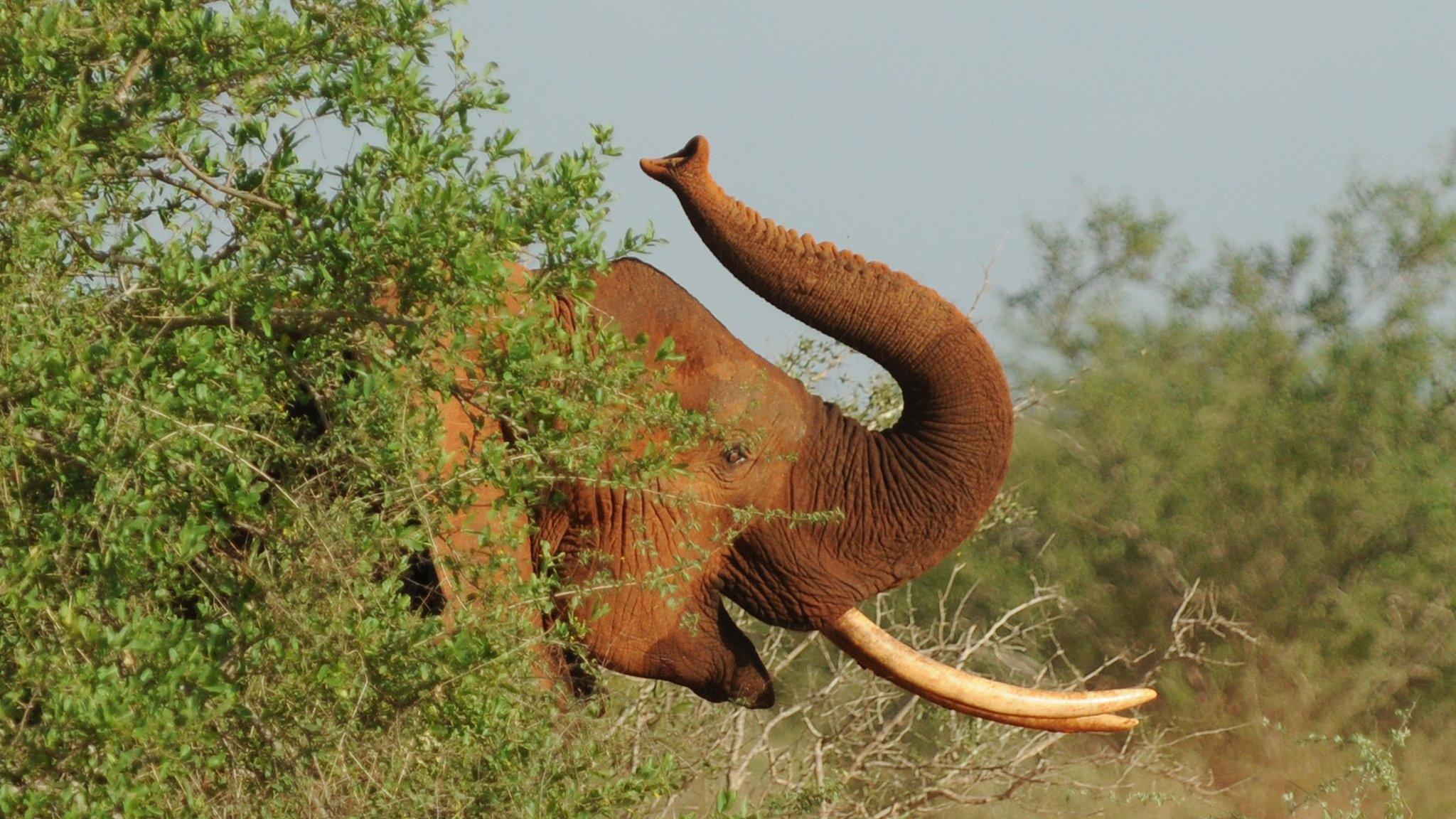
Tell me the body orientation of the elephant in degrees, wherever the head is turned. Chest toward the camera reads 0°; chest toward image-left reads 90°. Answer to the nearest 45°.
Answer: approximately 270°

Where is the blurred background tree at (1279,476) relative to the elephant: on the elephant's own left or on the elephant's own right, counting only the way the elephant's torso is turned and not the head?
on the elephant's own left

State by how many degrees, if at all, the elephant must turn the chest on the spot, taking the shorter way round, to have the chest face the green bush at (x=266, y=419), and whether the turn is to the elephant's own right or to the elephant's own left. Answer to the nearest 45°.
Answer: approximately 135° to the elephant's own right

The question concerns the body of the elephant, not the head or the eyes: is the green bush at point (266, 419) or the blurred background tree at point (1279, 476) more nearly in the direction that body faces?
the blurred background tree
